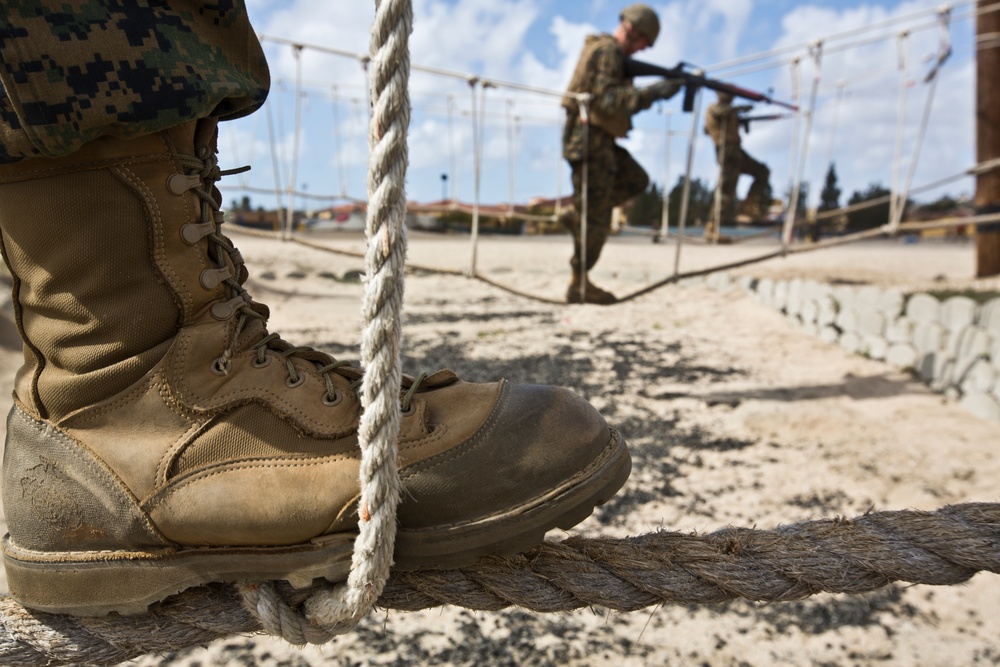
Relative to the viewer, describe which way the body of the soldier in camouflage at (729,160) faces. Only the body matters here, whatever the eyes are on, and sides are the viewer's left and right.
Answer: facing to the right of the viewer

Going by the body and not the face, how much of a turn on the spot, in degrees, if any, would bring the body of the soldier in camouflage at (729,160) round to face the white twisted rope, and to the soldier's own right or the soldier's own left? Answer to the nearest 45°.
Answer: approximately 90° to the soldier's own right

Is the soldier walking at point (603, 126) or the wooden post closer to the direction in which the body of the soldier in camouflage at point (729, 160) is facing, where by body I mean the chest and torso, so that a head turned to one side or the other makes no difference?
the wooden post

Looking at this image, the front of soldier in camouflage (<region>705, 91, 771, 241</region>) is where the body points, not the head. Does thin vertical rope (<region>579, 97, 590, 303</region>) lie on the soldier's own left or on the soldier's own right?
on the soldier's own right

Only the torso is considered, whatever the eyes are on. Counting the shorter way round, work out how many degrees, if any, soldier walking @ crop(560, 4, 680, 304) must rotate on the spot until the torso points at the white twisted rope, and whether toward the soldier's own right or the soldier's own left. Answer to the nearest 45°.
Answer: approximately 90° to the soldier's own right

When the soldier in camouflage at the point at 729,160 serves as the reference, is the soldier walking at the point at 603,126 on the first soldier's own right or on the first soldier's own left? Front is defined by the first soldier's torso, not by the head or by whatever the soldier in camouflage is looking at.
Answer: on the first soldier's own right

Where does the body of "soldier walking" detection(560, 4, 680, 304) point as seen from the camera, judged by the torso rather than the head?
to the viewer's right

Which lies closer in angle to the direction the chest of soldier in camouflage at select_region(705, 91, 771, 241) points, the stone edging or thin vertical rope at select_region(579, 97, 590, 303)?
the stone edging

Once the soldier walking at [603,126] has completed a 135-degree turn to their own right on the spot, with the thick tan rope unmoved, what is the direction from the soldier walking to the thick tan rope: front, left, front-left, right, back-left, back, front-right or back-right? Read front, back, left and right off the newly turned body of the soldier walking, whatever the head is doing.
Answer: front-left
